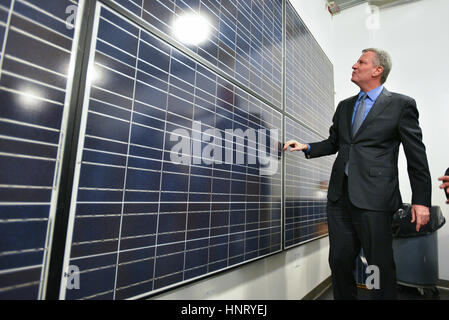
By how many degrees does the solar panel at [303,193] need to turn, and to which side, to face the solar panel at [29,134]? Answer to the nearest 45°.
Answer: approximately 45° to its right

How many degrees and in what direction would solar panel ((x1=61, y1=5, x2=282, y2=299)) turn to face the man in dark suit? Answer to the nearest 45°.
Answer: approximately 45° to its left

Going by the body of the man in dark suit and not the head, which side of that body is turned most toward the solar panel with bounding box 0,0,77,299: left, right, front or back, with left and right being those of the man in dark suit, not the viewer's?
front

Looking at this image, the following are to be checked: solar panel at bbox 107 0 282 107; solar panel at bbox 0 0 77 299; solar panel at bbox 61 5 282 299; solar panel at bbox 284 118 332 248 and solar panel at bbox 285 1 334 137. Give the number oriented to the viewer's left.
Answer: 0

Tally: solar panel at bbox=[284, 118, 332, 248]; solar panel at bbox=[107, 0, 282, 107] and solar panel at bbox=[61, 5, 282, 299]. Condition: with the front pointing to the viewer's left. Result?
0

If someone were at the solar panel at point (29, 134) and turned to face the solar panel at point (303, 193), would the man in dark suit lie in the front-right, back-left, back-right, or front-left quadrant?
front-right

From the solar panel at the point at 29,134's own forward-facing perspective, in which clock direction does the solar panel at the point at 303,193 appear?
the solar panel at the point at 303,193 is roughly at 10 o'clock from the solar panel at the point at 29,134.

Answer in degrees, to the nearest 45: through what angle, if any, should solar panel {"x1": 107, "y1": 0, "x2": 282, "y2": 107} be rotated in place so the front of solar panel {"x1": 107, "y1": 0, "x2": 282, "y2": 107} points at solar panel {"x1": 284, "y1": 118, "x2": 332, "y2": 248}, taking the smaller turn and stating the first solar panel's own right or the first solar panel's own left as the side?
approximately 90° to the first solar panel's own left

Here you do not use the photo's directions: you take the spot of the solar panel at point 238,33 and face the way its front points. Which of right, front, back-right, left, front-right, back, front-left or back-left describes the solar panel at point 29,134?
right

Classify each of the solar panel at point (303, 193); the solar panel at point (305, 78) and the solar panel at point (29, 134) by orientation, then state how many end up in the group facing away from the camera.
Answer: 0

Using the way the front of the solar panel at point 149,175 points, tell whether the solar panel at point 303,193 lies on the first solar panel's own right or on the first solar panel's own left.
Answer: on the first solar panel's own left

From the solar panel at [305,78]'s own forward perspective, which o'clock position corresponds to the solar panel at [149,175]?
the solar panel at [149,175] is roughly at 2 o'clock from the solar panel at [305,78].

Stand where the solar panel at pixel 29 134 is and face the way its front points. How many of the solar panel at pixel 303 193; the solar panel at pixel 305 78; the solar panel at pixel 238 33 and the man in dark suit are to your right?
0

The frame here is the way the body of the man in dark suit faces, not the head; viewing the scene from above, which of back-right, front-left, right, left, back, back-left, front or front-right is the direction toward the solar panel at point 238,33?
front

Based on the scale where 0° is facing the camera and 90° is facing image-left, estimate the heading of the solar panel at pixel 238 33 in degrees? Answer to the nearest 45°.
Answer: approximately 315°

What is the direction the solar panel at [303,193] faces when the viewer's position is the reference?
facing the viewer and to the right of the viewer

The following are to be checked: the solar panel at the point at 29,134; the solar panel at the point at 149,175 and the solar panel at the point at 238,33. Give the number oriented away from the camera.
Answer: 0

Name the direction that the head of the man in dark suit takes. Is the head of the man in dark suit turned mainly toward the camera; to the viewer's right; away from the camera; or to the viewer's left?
to the viewer's left

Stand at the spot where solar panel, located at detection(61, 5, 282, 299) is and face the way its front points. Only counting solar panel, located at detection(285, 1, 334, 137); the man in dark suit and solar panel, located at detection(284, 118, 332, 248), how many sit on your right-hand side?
0

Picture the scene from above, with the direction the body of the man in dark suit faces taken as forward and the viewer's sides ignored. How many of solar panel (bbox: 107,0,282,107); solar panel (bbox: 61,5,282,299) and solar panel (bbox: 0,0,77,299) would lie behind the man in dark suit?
0
